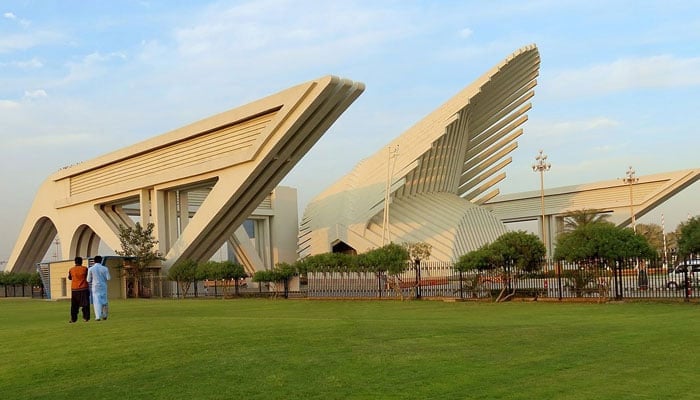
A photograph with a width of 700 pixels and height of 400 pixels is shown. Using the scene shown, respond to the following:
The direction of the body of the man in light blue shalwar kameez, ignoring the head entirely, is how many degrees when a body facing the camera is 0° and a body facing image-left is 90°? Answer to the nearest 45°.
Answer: approximately 180°

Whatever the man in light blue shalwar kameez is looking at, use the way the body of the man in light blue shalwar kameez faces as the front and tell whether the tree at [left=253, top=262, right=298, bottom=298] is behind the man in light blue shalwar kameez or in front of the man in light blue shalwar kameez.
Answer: in front

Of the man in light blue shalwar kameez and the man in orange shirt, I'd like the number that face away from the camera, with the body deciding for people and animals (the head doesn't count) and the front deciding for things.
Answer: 2

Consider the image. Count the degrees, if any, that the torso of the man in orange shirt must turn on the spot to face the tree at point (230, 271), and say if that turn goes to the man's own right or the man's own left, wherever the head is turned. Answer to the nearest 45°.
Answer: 0° — they already face it

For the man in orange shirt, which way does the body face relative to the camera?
away from the camera

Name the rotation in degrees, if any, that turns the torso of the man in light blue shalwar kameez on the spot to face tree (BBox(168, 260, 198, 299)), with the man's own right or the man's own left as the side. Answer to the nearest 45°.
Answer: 0° — they already face it
